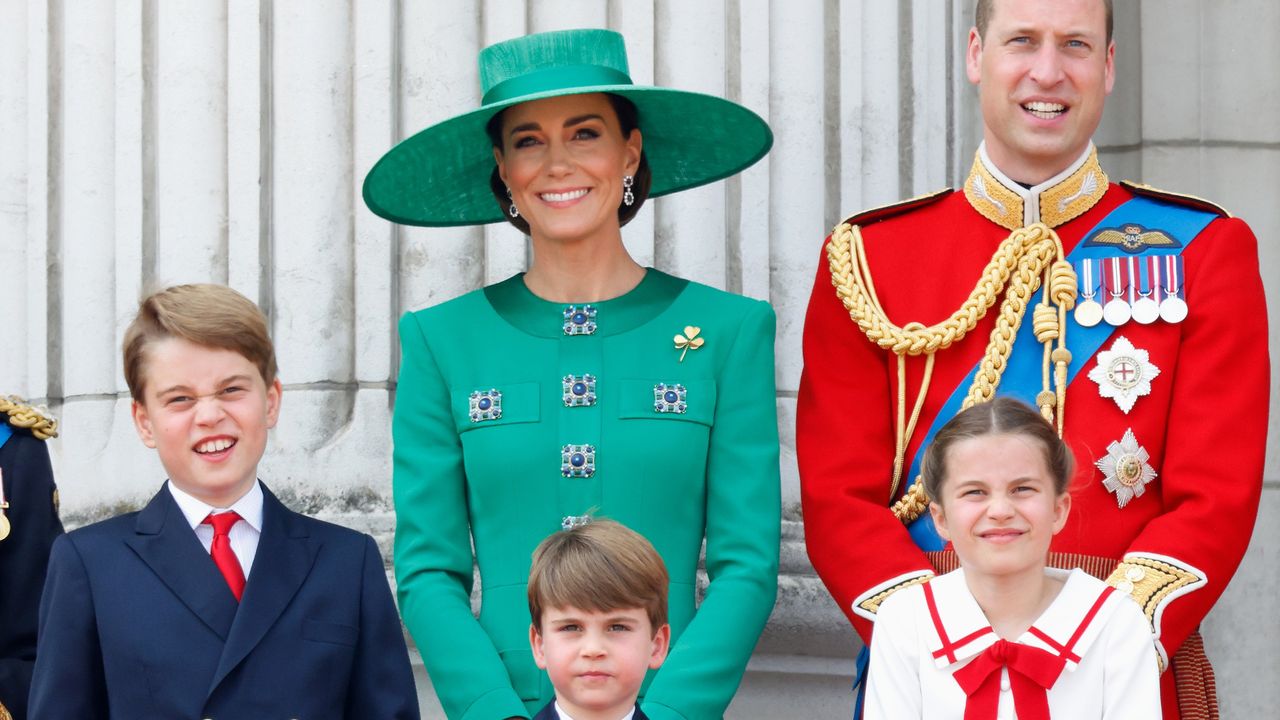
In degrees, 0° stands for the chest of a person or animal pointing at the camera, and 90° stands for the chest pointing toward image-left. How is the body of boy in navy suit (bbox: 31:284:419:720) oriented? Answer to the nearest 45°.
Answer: approximately 0°

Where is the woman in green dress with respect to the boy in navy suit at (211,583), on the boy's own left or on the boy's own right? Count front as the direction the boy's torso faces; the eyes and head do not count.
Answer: on the boy's own left

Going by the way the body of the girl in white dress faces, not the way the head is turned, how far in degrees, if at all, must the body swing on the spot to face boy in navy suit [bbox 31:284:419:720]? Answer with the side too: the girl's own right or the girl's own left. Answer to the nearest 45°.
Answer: approximately 90° to the girl's own right

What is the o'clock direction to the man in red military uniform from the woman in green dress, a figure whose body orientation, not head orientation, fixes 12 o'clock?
The man in red military uniform is roughly at 9 o'clock from the woman in green dress.

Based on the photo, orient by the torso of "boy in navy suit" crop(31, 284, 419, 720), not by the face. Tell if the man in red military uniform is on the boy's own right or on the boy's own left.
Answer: on the boy's own left

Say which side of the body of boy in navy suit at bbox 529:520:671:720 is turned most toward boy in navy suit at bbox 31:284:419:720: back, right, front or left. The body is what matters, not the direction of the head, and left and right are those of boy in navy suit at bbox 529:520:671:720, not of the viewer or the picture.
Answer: right

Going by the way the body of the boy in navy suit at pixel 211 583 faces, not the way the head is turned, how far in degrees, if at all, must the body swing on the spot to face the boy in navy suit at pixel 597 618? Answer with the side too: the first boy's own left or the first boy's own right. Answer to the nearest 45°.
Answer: approximately 45° to the first boy's own left
